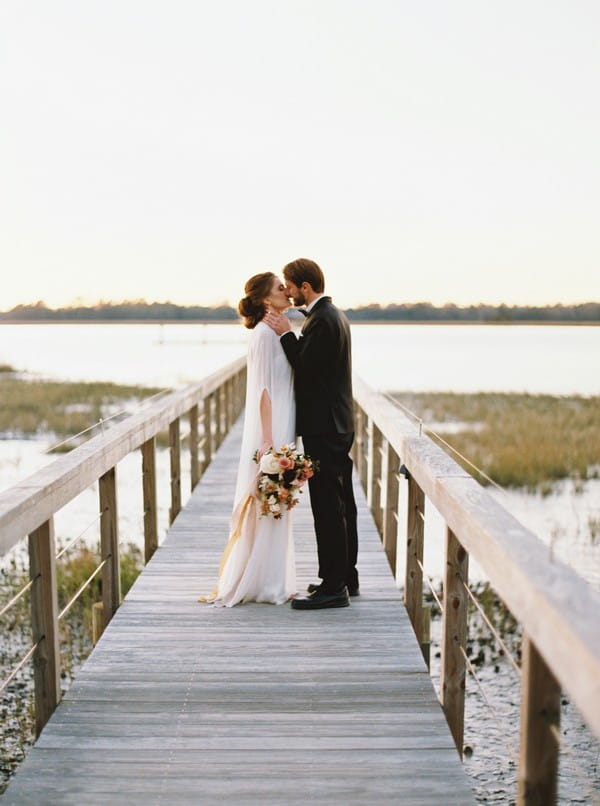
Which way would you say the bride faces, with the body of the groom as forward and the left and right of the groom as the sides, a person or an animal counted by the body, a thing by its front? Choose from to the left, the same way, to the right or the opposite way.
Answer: the opposite way

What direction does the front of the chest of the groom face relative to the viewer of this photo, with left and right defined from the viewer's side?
facing to the left of the viewer

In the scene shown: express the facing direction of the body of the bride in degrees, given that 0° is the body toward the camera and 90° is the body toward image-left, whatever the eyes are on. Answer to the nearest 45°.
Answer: approximately 270°

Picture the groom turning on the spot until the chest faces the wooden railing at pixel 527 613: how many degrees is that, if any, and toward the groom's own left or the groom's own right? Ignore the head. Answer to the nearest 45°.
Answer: approximately 90° to the groom's own left

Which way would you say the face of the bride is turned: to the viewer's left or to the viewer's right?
to the viewer's right

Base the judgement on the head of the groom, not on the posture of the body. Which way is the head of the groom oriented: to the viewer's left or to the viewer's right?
to the viewer's left
